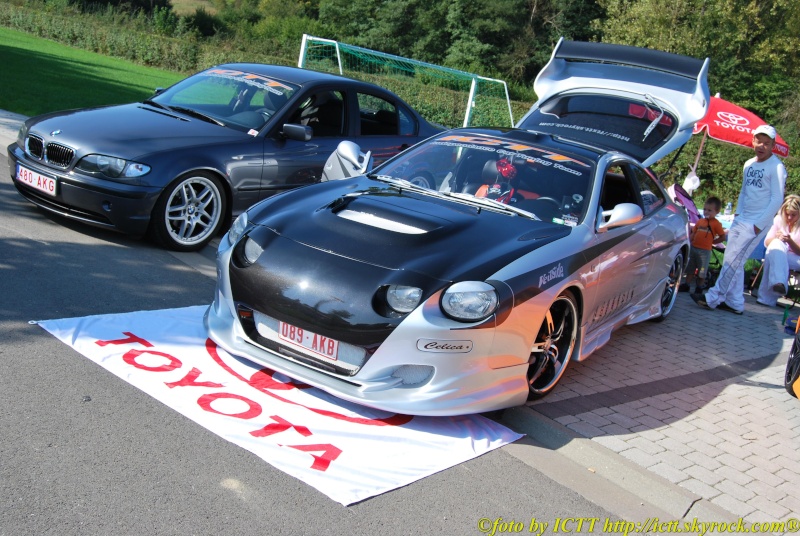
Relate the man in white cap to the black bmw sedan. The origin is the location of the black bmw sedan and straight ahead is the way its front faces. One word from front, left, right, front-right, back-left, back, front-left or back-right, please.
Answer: back-left

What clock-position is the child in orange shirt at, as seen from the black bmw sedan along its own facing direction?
The child in orange shirt is roughly at 7 o'clock from the black bmw sedan.

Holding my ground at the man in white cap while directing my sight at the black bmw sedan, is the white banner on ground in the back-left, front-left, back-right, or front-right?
front-left

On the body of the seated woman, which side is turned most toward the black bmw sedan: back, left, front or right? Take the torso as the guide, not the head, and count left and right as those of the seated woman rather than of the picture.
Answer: front

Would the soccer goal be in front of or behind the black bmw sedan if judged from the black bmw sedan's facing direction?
behind

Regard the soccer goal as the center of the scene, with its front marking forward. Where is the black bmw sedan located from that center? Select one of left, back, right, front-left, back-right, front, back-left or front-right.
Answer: front-left

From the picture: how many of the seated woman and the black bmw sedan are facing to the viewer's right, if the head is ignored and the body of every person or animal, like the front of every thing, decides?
0

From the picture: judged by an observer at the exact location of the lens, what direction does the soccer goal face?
facing the viewer and to the left of the viewer

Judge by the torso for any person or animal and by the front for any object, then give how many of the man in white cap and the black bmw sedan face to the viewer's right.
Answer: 0

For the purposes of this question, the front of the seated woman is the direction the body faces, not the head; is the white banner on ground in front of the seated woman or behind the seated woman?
in front

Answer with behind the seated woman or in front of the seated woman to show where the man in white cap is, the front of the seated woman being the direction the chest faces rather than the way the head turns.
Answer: in front

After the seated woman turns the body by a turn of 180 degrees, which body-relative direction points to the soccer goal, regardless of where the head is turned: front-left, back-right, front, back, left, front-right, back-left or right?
left

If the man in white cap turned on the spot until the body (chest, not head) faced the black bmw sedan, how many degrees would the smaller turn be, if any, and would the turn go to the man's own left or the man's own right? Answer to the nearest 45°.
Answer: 0° — they already face it

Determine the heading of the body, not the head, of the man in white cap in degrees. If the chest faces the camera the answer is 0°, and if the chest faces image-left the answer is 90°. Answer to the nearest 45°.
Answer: approximately 45°
